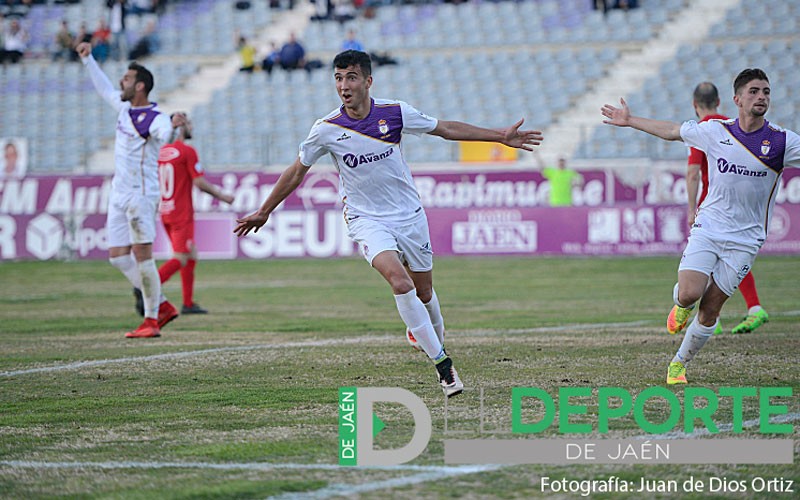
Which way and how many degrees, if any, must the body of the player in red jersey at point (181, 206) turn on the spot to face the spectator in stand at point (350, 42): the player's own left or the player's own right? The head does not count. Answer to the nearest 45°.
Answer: approximately 45° to the player's own left

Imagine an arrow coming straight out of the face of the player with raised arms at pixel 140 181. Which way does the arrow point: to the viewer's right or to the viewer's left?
to the viewer's left

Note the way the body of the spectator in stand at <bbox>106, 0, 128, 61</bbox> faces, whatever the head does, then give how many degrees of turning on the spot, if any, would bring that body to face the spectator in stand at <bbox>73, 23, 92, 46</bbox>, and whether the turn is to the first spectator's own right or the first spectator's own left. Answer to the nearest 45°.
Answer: approximately 45° to the first spectator's own right

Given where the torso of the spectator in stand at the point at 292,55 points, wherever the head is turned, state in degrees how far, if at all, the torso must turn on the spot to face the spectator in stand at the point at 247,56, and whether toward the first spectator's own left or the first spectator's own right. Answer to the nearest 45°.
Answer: approximately 135° to the first spectator's own right

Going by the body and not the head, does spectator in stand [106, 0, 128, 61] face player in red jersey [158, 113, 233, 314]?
yes

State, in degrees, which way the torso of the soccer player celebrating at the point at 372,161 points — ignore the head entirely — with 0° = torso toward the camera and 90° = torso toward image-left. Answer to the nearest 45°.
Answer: approximately 0°

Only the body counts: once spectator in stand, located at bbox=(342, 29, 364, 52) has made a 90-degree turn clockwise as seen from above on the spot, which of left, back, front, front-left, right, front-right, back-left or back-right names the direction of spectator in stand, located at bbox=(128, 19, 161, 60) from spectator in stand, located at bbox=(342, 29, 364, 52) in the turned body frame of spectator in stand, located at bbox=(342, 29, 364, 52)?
front-right

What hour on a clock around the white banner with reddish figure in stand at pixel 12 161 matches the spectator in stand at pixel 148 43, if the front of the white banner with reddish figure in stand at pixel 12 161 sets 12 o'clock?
the spectator in stand at pixel 148 43 is roughly at 7 o'clock from the white banner with reddish figure in stand at pixel 12 161.
